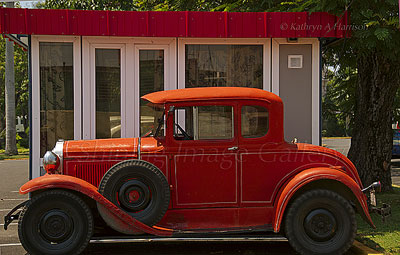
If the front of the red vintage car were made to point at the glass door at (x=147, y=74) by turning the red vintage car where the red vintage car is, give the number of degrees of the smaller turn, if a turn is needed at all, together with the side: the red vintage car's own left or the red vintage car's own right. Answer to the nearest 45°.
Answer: approximately 90° to the red vintage car's own right

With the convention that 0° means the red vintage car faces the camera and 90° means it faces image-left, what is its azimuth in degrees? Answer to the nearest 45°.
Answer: approximately 90°

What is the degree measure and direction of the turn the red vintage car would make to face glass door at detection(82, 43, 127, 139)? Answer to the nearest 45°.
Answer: approximately 45° to its right
